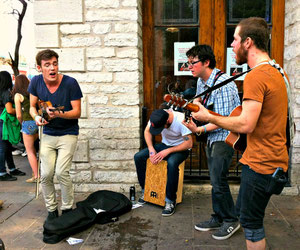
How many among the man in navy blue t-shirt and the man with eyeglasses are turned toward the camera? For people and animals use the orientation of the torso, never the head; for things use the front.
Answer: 1

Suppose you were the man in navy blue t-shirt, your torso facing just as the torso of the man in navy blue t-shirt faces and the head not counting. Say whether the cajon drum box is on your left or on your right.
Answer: on your left

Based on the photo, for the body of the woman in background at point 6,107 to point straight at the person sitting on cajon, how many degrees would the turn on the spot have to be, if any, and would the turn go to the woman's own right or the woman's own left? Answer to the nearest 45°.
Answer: approximately 45° to the woman's own right

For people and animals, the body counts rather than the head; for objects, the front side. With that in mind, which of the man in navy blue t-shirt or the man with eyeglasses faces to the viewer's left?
the man with eyeglasses

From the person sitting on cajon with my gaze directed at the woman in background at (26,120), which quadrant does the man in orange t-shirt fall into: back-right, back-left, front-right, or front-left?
back-left

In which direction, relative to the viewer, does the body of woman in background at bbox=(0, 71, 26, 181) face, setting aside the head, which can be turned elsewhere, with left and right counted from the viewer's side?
facing to the right of the viewer

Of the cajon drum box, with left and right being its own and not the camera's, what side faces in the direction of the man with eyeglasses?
left

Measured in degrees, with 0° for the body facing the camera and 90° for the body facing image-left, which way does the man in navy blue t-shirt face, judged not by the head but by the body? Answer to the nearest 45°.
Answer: approximately 0°

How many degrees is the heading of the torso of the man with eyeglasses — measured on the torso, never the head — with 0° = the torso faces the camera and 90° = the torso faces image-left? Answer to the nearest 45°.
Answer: approximately 90°

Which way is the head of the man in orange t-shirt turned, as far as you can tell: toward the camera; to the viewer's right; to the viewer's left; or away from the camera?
to the viewer's left
